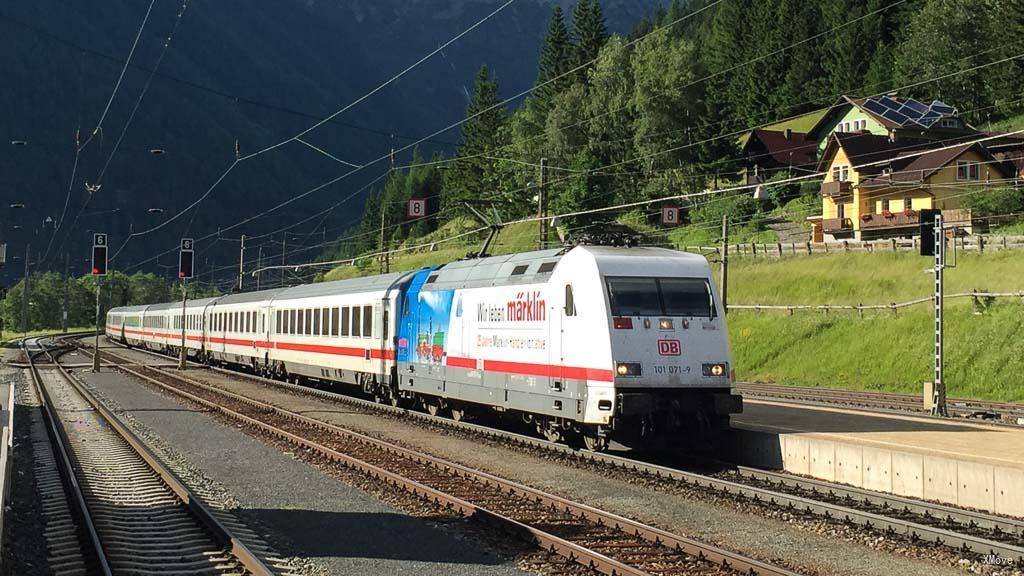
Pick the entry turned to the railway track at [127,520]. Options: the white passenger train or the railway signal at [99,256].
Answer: the railway signal

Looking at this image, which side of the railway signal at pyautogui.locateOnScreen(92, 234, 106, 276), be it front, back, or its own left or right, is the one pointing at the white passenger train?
front

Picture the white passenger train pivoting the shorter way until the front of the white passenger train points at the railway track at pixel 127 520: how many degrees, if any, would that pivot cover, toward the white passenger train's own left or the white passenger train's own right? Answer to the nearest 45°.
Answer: approximately 90° to the white passenger train's own right

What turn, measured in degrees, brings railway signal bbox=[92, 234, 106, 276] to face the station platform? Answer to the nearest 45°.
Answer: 0° — it already faces it

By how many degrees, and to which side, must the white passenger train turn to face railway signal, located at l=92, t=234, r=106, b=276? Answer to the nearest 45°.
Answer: approximately 180°

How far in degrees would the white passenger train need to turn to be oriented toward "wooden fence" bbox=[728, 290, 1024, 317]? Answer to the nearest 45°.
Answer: approximately 90° to its left

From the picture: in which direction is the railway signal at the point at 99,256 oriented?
toward the camera

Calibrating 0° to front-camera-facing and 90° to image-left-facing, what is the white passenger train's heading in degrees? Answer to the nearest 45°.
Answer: approximately 315°

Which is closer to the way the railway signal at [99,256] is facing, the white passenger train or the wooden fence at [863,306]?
the white passenger train

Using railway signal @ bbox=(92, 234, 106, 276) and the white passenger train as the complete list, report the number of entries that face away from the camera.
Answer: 0

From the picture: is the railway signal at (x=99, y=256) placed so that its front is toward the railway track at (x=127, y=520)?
yes

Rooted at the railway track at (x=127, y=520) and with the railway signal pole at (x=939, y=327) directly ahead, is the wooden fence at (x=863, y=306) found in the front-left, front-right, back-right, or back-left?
front-left

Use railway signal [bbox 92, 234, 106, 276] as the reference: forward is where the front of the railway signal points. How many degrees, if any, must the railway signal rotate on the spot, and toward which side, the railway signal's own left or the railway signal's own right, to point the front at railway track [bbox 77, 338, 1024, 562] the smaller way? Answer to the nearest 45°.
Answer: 0° — it already faces it
